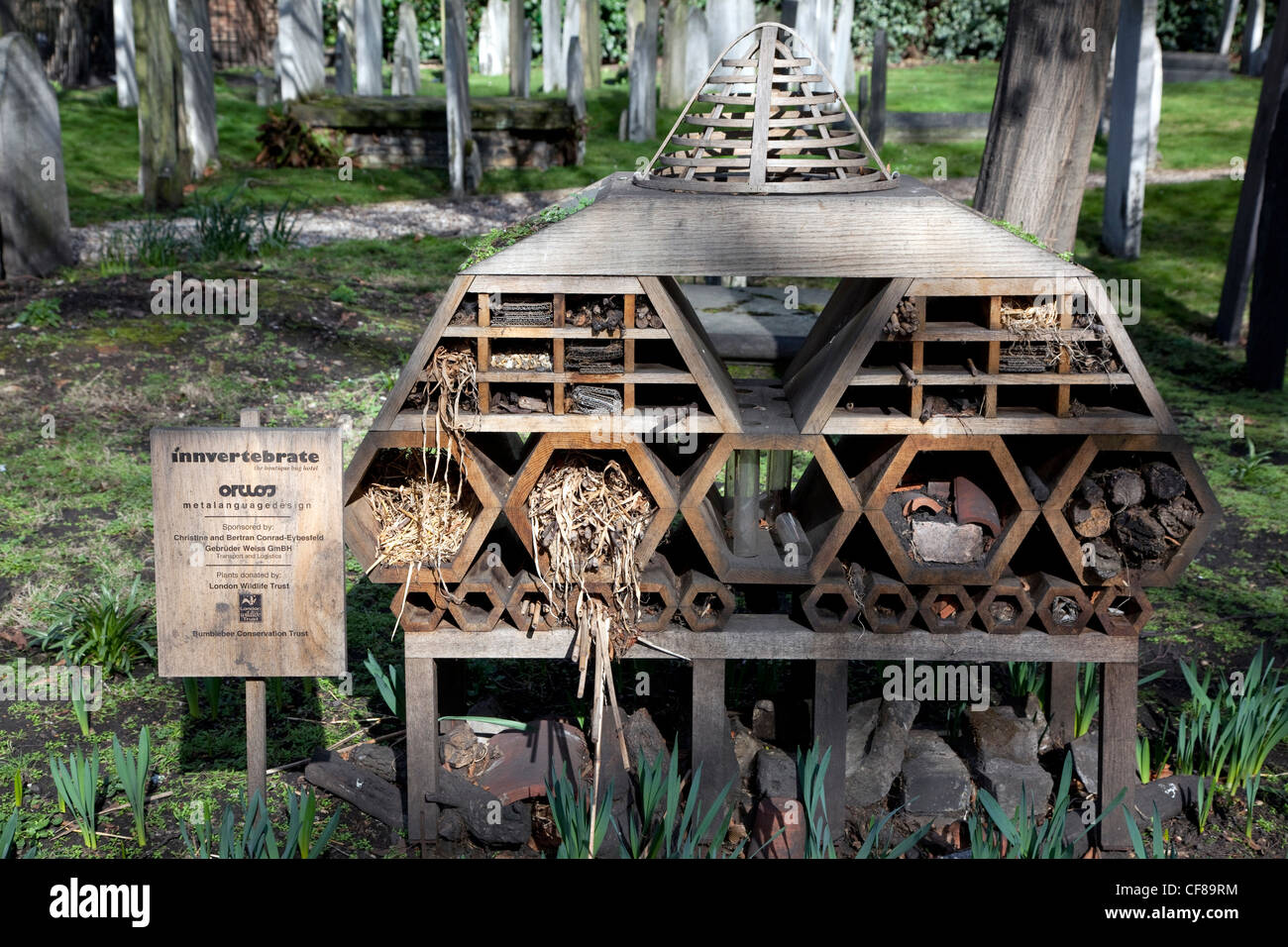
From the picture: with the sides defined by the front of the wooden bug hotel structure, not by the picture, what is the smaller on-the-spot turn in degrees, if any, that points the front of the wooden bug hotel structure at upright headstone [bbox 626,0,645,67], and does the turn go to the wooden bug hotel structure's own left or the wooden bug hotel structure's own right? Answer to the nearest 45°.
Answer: approximately 180°

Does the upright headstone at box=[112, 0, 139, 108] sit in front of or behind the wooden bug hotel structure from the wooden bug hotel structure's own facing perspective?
behind

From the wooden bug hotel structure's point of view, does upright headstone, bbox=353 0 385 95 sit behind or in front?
behind

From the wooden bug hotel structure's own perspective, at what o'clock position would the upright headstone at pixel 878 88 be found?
The upright headstone is roughly at 6 o'clock from the wooden bug hotel structure.

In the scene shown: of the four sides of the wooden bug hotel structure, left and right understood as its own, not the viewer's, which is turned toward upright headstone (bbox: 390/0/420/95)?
back

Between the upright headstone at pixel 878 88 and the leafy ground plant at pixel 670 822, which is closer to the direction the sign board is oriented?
the leafy ground plant

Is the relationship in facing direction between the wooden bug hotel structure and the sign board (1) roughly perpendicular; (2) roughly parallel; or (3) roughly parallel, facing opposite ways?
roughly parallel

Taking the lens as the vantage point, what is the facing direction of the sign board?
facing the viewer

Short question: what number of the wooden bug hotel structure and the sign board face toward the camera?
2

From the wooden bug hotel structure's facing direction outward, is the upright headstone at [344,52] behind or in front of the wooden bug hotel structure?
behind

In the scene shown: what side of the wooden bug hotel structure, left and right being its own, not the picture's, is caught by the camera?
front

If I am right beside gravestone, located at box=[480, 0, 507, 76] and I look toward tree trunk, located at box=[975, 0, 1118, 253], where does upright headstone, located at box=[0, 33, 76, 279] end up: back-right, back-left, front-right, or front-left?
front-right

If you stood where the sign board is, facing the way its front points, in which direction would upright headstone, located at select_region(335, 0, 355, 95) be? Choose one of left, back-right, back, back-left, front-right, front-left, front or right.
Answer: back
